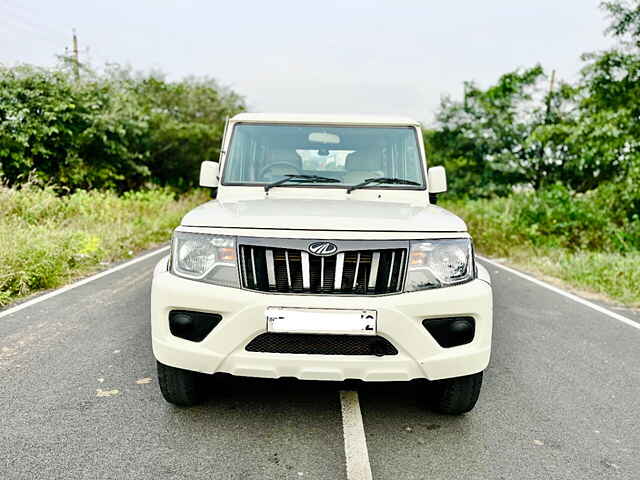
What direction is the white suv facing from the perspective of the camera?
toward the camera
